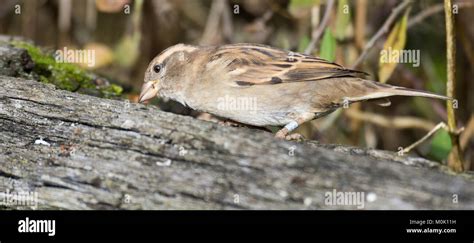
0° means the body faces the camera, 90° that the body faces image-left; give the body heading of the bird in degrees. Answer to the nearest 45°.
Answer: approximately 90°
